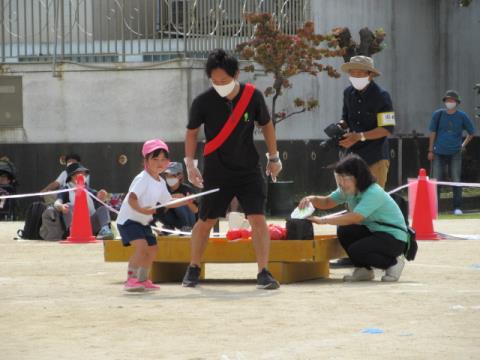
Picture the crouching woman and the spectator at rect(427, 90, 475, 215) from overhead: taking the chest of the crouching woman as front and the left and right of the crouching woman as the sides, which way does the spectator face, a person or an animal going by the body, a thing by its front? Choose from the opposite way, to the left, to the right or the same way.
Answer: to the left

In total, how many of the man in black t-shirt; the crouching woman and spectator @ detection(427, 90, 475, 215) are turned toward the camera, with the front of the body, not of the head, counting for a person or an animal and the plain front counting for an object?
2

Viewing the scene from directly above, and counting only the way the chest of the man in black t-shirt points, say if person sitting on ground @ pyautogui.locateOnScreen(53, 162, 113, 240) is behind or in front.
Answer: behind

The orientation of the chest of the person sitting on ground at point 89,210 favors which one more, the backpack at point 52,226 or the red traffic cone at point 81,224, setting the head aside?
the red traffic cone

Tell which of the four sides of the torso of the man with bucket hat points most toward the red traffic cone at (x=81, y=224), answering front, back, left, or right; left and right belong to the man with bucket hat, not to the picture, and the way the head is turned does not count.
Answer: right

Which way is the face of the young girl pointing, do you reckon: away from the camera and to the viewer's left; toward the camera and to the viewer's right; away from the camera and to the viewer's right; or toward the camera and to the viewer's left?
toward the camera and to the viewer's right

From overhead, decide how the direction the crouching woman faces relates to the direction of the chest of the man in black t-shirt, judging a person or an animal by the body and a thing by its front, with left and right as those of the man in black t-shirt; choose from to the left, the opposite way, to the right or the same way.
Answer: to the right

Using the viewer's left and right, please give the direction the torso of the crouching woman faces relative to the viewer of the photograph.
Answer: facing to the left of the viewer

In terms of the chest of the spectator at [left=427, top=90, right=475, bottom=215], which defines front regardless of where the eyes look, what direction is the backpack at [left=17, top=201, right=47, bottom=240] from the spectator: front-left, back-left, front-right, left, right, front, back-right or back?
front-right

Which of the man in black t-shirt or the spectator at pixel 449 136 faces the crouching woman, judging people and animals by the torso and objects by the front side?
the spectator

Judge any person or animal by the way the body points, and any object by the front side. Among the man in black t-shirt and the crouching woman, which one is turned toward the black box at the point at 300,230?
the crouching woman

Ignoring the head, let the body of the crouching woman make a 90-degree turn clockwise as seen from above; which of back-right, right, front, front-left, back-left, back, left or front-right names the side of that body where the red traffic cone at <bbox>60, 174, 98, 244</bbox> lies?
front-left

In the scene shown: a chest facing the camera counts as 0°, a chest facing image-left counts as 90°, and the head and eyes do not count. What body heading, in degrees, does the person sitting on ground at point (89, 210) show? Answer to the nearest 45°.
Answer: approximately 315°

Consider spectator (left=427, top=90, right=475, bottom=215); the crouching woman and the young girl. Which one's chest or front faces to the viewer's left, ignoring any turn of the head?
the crouching woman
